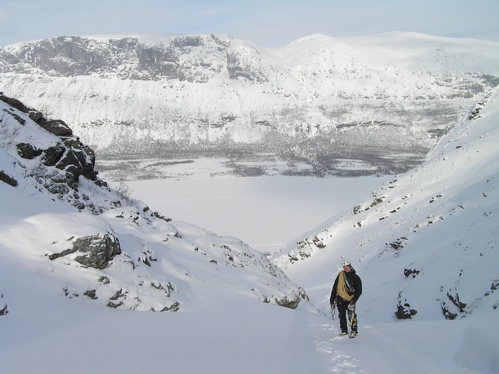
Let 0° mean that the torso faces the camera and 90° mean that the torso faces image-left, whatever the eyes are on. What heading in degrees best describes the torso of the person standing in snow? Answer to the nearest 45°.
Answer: approximately 0°

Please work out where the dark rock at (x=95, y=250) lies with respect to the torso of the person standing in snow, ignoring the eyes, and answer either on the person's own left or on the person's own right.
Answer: on the person's own right

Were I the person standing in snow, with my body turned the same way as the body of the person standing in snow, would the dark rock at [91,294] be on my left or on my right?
on my right
